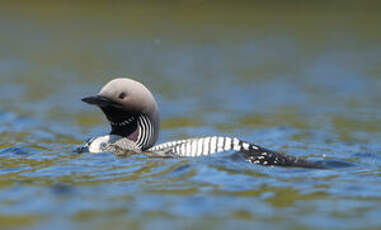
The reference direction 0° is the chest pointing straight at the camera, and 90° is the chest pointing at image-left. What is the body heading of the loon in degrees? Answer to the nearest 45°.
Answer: approximately 90°
